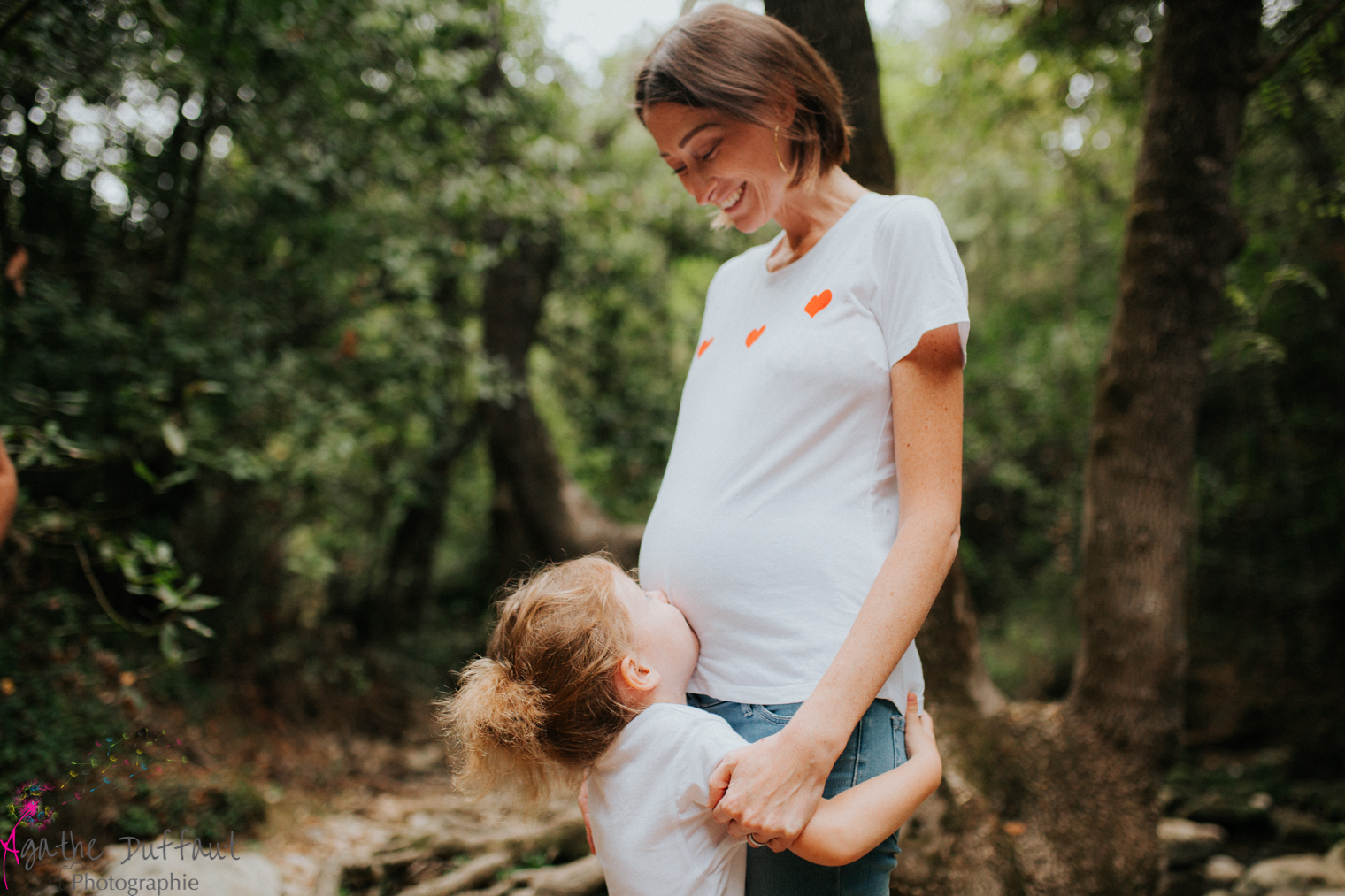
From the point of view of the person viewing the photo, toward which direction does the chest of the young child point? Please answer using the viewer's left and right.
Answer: facing away from the viewer and to the right of the viewer

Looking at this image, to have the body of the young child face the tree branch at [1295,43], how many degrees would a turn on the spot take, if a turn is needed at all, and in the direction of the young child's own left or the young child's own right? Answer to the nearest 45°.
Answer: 0° — they already face it

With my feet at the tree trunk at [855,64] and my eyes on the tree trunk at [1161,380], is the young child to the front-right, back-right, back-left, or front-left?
back-right

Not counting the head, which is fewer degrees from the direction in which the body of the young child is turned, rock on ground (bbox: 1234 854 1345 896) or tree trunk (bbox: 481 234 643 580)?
the rock on ground

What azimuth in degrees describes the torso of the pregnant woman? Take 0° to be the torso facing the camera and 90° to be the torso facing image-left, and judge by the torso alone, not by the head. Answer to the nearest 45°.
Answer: approximately 45°

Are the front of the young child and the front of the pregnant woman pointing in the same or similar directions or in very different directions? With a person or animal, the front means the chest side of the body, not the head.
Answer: very different directions
